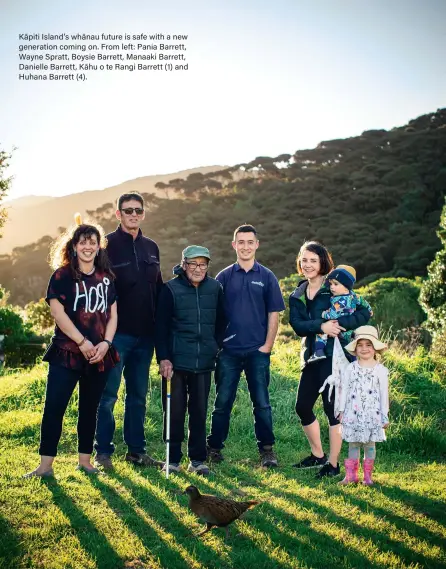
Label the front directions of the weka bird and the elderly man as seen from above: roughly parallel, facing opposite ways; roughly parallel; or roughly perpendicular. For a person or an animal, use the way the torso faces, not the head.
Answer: roughly perpendicular

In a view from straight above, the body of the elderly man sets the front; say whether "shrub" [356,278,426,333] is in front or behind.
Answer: behind

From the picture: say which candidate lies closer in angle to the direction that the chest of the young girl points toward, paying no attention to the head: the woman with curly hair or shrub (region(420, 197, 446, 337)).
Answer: the woman with curly hair

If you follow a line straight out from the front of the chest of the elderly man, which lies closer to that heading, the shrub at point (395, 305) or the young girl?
the young girl

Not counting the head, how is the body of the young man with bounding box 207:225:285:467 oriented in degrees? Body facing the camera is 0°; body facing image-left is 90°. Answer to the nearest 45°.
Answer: approximately 0°

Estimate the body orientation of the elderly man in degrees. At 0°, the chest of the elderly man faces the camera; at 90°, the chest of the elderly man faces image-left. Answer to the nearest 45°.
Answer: approximately 0°

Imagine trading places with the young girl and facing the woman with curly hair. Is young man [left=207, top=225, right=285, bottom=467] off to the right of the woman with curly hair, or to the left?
right
